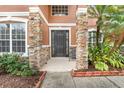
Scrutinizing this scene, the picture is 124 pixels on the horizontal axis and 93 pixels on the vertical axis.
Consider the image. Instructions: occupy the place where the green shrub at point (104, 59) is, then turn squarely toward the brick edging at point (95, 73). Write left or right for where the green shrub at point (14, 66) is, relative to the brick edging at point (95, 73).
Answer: right

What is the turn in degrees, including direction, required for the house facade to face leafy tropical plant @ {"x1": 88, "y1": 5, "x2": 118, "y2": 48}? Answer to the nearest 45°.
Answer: approximately 90° to its left

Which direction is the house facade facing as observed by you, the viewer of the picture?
facing the viewer

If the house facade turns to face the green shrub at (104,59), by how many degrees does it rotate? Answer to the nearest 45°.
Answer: approximately 90° to its left
